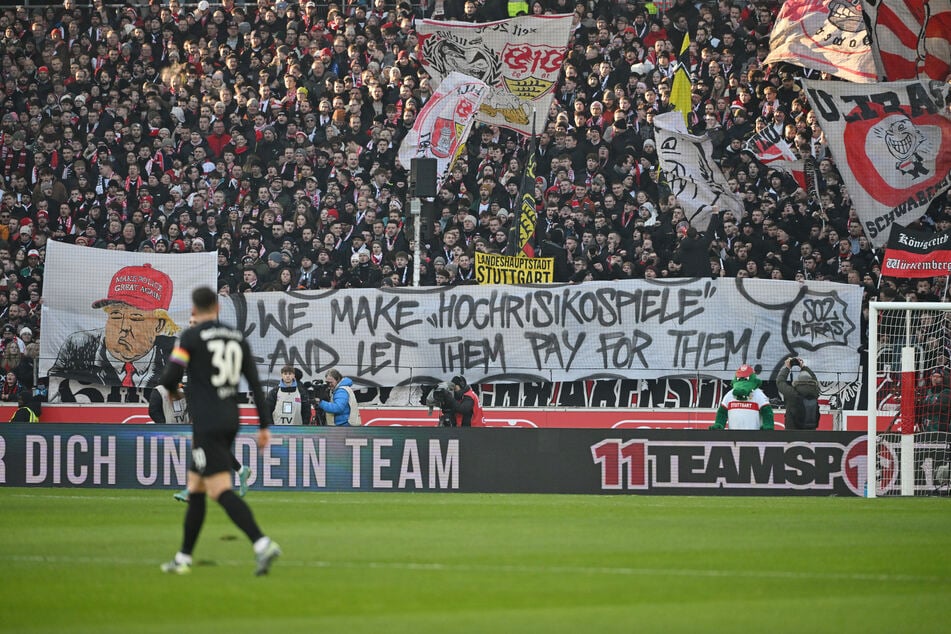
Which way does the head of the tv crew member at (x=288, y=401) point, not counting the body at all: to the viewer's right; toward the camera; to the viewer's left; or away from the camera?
toward the camera

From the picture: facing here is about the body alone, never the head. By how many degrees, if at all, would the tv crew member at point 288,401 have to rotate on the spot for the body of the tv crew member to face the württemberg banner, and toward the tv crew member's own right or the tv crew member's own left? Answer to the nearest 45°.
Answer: approximately 90° to the tv crew member's own left

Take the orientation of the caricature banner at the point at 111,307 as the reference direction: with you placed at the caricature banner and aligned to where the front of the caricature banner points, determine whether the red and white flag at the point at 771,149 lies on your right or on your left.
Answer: on your left

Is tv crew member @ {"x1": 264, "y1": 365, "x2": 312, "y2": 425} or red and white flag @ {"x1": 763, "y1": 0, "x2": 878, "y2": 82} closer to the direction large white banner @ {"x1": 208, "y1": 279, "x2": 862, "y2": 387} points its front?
the tv crew member

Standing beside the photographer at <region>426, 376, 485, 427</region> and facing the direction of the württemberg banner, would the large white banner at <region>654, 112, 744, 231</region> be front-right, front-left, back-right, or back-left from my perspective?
front-left

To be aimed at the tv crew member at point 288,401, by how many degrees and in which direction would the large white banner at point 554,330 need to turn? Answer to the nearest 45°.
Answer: approximately 90° to its right

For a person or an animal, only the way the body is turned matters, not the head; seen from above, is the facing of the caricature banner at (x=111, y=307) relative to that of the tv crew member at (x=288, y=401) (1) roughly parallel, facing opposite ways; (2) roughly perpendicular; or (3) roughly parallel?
roughly parallel

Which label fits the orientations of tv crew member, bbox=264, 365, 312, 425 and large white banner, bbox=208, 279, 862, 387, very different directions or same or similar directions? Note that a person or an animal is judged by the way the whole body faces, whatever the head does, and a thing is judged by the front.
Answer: same or similar directions

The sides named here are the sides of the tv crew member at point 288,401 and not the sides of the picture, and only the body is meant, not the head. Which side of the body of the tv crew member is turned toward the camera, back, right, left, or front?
front

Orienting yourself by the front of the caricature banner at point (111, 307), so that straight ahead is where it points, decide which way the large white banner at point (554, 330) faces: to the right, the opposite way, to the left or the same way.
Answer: the same way

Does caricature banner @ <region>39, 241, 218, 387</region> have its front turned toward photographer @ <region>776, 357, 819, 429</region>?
no

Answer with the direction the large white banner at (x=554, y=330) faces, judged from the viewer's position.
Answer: facing the viewer

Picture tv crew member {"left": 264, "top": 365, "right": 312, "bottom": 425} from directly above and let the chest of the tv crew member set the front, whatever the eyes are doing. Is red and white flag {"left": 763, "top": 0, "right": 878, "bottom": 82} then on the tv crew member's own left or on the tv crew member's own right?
on the tv crew member's own left

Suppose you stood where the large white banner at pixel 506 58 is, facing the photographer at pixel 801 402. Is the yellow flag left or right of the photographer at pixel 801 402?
left

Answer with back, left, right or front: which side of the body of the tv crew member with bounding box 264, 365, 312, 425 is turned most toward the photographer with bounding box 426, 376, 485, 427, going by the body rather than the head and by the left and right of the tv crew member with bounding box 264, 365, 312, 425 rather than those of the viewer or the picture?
left

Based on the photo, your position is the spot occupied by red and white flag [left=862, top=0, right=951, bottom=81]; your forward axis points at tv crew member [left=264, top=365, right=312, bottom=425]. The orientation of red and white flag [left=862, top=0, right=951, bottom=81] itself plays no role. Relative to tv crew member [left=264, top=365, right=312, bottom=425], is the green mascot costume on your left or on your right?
left

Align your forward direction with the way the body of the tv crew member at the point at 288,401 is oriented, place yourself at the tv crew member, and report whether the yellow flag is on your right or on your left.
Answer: on your left

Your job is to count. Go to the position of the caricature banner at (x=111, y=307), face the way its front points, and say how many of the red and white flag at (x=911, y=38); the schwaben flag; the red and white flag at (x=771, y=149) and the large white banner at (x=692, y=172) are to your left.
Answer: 4

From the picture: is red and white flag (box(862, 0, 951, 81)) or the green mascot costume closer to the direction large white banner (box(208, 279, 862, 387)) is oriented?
the green mascot costume
